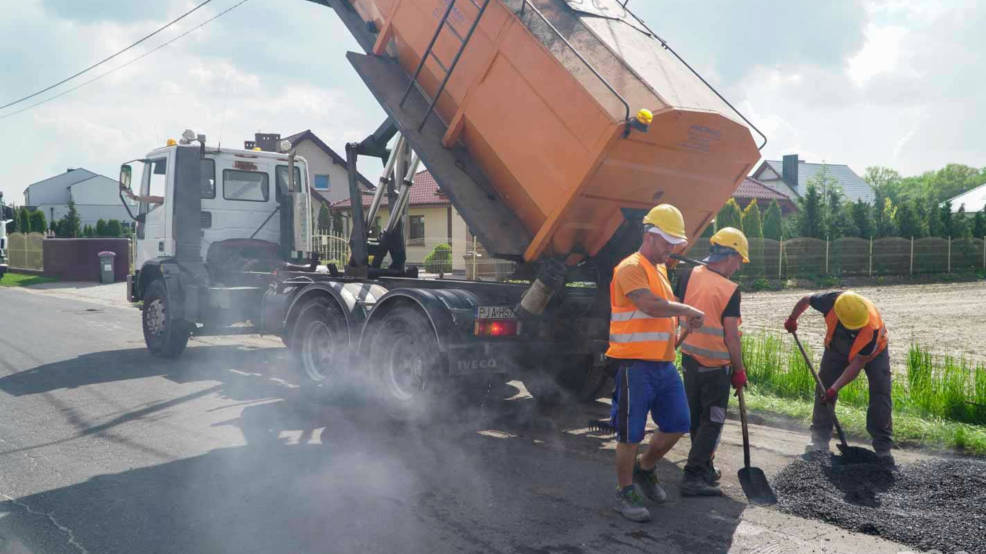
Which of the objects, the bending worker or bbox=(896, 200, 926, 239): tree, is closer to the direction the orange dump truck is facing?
the tree

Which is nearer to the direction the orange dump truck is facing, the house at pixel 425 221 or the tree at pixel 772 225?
the house

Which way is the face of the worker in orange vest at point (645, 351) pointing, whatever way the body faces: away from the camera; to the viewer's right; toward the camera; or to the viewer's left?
to the viewer's right

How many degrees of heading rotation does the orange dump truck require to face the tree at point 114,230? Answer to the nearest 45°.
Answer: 0° — it already faces it

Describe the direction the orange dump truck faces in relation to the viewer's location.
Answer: facing away from the viewer and to the left of the viewer
